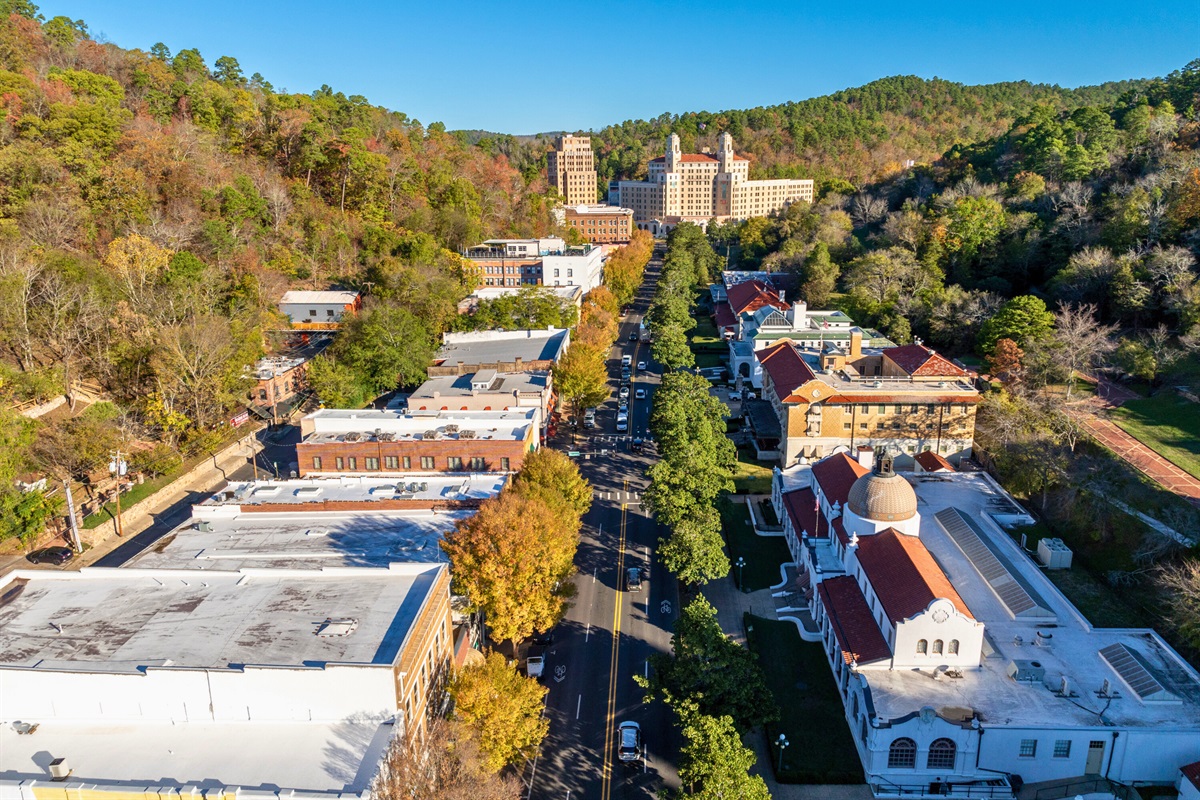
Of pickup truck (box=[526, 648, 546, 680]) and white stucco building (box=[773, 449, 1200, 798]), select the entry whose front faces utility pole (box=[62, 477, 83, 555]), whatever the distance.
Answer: the white stucco building

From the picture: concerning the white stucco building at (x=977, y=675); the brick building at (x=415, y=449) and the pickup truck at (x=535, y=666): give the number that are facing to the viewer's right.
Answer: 1

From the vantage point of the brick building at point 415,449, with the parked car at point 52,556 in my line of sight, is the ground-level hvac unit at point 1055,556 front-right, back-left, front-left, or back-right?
back-left

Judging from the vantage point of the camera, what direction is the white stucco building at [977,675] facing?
facing to the left of the viewer

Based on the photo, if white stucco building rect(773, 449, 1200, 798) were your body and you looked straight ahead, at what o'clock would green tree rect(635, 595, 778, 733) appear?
The green tree is roughly at 11 o'clock from the white stucco building.

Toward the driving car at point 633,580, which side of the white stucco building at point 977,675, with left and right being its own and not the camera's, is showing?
front

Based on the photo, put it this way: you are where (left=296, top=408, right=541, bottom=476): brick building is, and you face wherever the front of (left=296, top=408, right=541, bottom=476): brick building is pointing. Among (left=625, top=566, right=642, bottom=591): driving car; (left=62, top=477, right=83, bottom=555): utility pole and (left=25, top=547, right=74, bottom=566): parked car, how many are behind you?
2

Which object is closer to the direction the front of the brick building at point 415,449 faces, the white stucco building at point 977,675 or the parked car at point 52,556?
the white stucco building

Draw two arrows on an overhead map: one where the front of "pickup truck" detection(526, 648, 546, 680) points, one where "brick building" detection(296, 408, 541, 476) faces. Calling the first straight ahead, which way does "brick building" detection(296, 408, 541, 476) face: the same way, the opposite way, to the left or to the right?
to the left

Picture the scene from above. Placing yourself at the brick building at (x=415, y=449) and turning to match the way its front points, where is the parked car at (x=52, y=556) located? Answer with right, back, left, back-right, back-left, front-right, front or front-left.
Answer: back

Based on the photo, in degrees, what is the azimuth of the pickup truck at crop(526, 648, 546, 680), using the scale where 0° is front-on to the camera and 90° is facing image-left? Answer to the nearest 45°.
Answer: approximately 0°

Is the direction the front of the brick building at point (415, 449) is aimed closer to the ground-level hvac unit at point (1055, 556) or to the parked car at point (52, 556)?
the ground-level hvac unit

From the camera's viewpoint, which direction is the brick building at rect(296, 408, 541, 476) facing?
to the viewer's right

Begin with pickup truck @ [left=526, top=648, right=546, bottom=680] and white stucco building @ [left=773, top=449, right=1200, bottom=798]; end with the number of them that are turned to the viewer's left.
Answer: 1

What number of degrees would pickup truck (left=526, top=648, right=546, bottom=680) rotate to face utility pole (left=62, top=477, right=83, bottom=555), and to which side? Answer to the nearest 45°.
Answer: approximately 135° to its right

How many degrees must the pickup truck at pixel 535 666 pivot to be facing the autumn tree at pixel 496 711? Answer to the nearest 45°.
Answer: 0° — it already faces it
